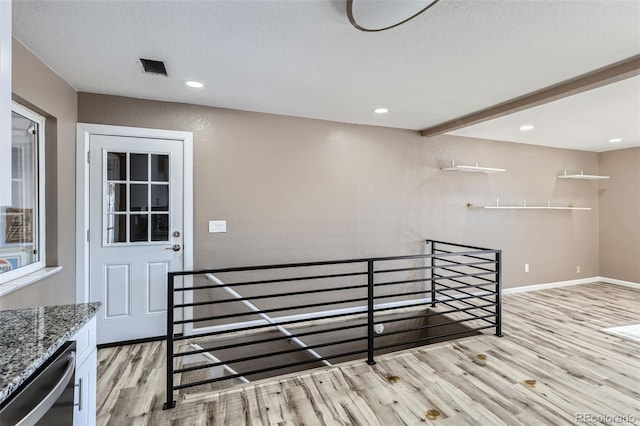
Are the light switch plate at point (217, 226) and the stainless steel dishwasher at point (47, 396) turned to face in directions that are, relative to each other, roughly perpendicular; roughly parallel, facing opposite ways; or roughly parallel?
roughly perpendicular

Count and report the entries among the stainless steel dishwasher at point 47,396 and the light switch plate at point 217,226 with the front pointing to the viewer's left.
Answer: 0

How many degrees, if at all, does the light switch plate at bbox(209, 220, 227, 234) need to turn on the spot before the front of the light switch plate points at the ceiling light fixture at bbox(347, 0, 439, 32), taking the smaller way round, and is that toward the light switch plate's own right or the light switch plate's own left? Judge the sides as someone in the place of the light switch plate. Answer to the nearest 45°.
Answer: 0° — it already faces it

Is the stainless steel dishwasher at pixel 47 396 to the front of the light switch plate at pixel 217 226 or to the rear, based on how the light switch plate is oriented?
to the front

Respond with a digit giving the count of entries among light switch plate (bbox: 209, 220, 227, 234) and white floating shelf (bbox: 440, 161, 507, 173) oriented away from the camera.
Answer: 0

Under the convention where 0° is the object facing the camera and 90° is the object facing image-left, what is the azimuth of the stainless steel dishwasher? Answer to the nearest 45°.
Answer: approximately 315°

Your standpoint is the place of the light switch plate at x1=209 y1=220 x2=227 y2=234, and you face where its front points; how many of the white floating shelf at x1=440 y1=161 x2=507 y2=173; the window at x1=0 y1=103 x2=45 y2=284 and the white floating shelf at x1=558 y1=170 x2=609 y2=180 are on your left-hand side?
2

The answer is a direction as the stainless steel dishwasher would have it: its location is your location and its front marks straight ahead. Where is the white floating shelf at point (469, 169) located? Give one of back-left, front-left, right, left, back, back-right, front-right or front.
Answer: front-left

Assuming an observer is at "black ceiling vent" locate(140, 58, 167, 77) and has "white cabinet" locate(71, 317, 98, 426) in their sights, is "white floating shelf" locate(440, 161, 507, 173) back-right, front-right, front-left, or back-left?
back-left

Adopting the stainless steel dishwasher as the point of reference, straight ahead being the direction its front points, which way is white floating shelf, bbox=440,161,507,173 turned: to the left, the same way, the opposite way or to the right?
to the right

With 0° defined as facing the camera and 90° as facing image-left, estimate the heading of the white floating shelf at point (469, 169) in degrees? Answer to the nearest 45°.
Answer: approximately 315°

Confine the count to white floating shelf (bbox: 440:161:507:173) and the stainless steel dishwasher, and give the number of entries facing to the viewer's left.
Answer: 0

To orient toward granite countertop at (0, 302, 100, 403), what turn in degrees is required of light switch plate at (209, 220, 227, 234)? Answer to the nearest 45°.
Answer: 0° — it already faces it

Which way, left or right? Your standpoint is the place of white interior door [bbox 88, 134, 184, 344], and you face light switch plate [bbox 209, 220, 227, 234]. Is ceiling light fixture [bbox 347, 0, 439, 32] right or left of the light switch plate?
right

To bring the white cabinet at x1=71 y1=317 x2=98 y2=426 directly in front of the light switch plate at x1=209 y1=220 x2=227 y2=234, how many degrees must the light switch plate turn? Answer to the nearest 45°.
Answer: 0° — it already faces it
